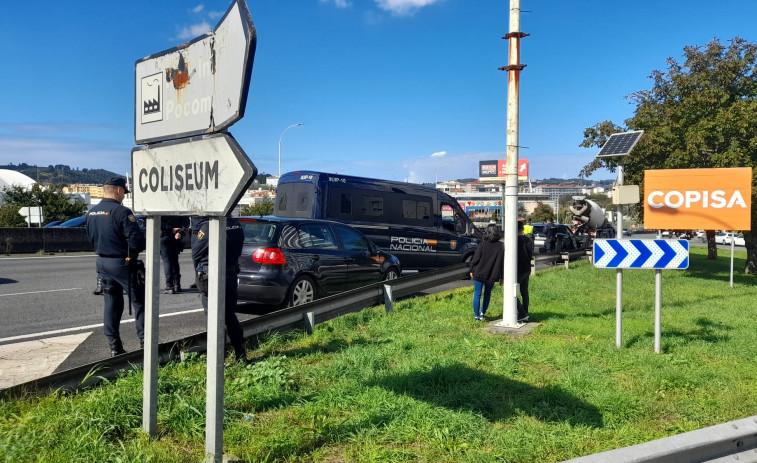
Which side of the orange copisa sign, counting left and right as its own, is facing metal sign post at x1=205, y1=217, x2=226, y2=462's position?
front

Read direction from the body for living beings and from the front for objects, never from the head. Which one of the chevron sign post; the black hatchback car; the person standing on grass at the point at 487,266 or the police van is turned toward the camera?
the chevron sign post

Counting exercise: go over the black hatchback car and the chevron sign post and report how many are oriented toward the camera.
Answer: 1

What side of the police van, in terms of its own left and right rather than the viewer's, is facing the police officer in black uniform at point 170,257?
back

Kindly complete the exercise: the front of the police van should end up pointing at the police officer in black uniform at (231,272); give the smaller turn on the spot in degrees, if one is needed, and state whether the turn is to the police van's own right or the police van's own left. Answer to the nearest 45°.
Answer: approximately 135° to the police van's own right

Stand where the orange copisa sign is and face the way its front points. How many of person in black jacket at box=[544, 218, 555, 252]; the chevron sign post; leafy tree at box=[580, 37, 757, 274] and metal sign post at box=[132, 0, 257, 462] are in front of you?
2

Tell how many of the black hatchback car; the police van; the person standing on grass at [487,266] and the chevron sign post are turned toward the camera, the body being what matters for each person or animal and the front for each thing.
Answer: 1

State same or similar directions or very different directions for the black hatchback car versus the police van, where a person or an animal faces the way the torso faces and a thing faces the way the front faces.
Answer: same or similar directions

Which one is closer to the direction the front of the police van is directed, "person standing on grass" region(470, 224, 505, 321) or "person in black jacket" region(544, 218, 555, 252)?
the person in black jacket

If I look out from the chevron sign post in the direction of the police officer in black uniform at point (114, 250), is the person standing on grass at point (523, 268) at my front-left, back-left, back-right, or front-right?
front-right

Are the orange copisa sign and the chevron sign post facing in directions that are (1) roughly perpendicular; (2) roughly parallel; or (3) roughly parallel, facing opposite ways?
roughly parallel

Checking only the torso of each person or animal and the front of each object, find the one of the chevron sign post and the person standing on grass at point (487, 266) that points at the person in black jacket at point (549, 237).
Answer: the person standing on grass

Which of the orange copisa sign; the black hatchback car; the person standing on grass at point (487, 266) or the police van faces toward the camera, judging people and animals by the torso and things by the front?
the orange copisa sign

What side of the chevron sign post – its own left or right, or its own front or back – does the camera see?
front

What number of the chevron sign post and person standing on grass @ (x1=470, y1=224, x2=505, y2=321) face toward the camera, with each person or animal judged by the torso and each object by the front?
1

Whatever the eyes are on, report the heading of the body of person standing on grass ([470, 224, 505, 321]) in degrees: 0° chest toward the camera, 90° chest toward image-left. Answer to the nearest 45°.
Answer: approximately 180°

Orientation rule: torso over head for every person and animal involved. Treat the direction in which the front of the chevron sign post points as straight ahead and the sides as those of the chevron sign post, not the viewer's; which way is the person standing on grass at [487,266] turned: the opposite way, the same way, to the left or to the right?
the opposite way

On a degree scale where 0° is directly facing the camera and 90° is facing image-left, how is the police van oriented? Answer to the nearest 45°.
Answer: approximately 225°

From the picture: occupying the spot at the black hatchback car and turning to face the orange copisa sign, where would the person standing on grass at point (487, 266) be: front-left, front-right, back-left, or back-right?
front-right

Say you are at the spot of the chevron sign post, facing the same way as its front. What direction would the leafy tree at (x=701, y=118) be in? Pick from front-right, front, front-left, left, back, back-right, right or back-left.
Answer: back
